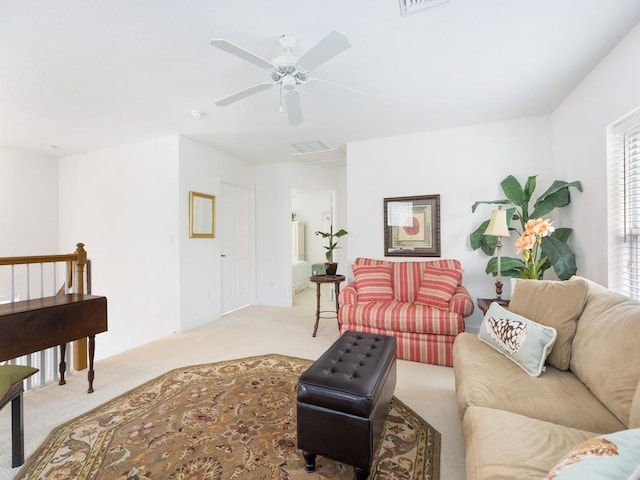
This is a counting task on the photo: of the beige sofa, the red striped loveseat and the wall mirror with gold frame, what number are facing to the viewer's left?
1

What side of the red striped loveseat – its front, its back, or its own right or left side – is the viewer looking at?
front

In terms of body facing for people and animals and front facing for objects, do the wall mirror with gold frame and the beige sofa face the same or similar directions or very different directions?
very different directions

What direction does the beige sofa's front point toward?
to the viewer's left

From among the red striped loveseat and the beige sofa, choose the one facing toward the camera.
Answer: the red striped loveseat

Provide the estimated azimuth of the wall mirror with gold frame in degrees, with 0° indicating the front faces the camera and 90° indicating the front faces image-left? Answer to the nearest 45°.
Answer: approximately 315°

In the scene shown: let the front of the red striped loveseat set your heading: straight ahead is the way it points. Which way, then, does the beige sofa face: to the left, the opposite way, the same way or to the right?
to the right

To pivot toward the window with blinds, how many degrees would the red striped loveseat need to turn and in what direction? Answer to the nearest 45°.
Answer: approximately 90° to its left

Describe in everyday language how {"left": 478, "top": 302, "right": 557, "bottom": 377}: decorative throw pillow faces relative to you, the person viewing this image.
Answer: facing the viewer and to the left of the viewer

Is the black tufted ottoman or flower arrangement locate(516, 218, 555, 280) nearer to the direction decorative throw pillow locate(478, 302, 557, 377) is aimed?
the black tufted ottoman

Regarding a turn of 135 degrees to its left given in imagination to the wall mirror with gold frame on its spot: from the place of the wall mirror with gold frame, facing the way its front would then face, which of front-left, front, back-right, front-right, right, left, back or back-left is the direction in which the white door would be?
front-right

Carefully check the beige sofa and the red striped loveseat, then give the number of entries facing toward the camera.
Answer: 1

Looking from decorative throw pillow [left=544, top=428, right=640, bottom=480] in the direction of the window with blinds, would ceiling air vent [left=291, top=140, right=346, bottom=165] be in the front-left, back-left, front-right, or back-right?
front-left

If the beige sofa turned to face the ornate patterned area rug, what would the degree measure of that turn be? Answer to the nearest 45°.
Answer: approximately 45° to its left

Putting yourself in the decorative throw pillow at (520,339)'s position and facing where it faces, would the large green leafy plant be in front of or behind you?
behind

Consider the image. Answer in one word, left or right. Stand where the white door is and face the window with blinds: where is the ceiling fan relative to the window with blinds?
right

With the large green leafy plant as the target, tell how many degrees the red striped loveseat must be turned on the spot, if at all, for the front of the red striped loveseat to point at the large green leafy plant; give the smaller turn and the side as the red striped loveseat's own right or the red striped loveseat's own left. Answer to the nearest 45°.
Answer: approximately 90° to the red striped loveseat's own left

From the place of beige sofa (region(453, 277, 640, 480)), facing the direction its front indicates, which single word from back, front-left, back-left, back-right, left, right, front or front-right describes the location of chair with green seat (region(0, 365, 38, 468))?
front-left
